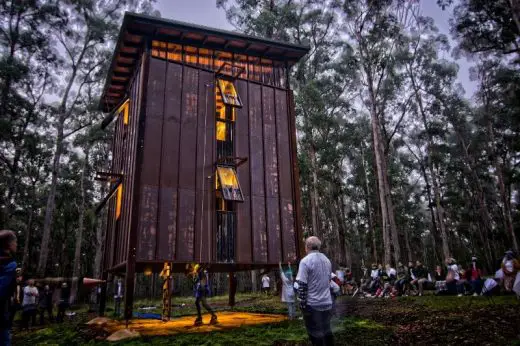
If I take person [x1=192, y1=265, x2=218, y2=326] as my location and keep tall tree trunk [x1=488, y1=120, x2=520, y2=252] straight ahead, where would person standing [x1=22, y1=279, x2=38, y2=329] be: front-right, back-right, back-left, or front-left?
back-left
